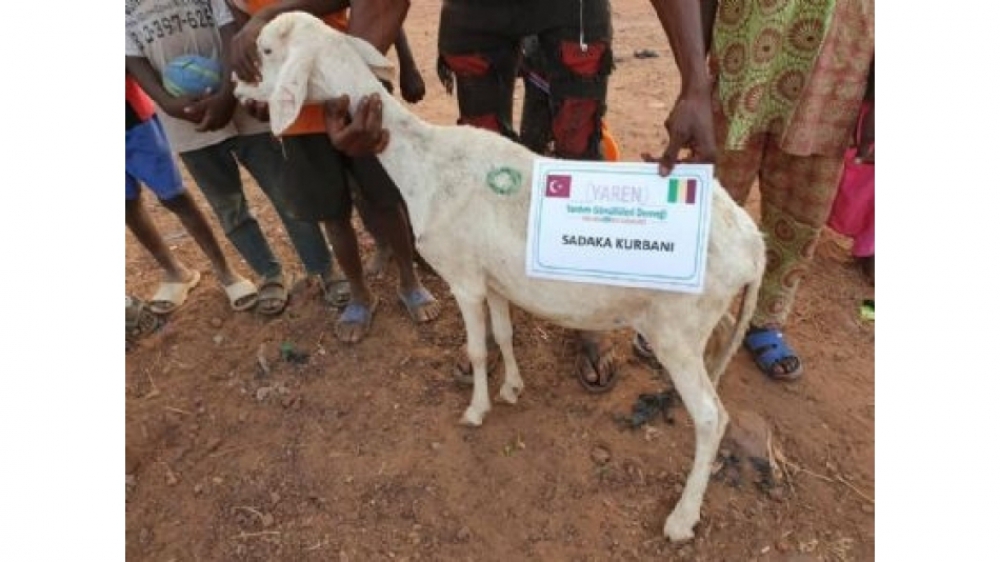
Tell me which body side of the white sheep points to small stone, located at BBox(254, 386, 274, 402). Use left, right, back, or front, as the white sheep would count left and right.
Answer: front

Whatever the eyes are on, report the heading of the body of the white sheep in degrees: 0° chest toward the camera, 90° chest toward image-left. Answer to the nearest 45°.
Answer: approximately 135°

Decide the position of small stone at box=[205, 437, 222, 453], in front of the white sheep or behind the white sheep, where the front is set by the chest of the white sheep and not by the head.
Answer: in front
